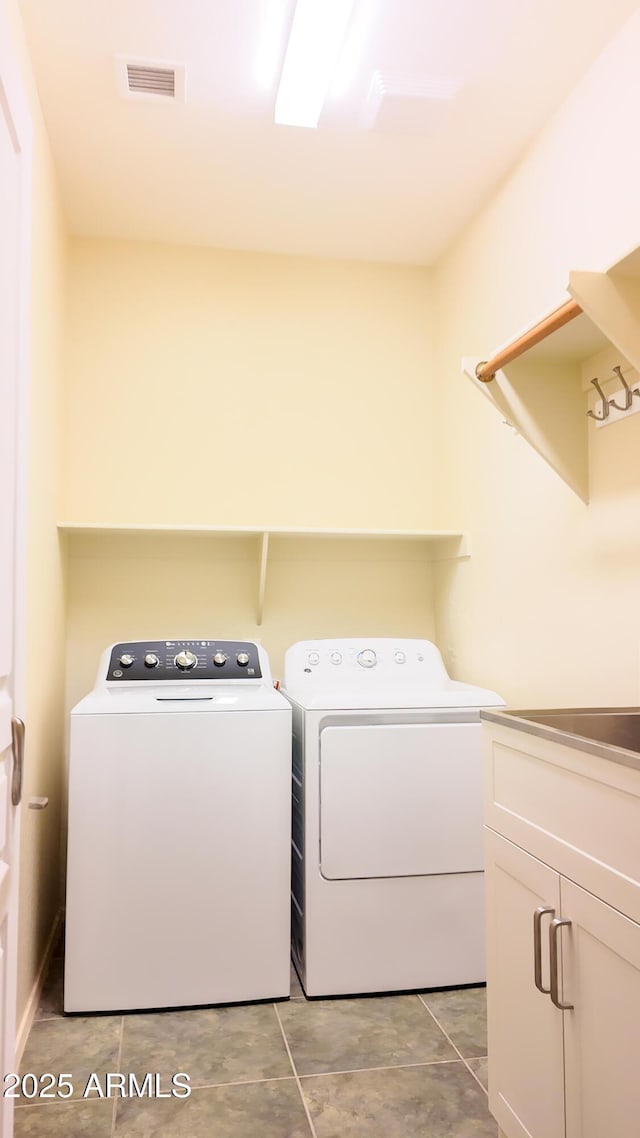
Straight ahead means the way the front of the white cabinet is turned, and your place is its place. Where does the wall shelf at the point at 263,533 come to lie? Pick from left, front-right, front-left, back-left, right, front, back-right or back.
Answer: right

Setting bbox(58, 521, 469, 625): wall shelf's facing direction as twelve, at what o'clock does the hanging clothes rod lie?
The hanging clothes rod is roughly at 11 o'clock from the wall shelf.

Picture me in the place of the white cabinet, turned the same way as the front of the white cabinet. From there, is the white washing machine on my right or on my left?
on my right

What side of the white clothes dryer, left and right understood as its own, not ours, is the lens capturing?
front

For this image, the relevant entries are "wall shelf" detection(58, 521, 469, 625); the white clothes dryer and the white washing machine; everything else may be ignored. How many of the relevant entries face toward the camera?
3

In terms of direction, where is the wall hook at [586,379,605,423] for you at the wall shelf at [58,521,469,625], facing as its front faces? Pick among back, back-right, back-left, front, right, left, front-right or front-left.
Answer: front-left

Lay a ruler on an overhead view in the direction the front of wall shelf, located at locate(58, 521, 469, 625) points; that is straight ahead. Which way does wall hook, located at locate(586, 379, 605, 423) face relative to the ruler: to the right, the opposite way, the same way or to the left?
to the right

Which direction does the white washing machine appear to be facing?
toward the camera

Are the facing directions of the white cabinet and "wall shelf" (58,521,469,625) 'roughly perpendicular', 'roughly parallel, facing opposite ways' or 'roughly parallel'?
roughly perpendicular
